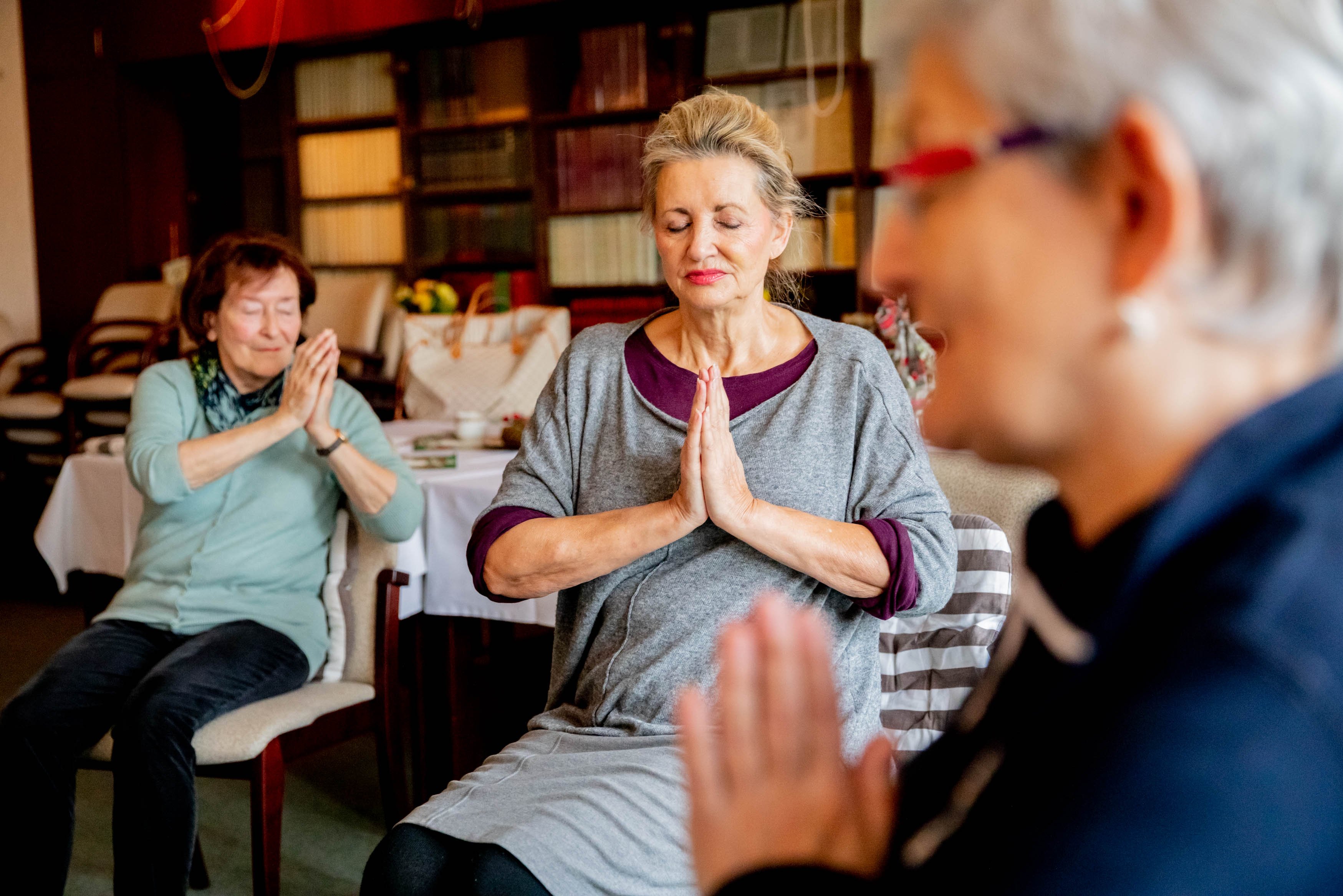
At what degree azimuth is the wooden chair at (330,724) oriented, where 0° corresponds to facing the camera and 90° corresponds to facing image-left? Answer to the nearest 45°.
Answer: approximately 45°

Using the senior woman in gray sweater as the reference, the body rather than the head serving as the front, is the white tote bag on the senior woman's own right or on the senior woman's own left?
on the senior woman's own right

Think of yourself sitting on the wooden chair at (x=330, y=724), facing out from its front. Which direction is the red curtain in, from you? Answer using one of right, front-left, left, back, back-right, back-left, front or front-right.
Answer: back-right

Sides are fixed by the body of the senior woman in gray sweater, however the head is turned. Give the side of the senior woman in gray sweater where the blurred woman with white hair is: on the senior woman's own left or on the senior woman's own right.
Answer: on the senior woman's own left

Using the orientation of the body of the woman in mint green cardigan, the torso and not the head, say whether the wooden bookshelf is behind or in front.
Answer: behind

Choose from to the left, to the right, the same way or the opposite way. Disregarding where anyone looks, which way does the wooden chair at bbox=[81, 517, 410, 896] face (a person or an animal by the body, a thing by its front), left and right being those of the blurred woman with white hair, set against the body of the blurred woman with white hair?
to the left

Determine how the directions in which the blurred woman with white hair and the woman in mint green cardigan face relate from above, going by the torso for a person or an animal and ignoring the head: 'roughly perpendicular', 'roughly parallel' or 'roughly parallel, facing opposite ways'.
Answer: roughly perpendicular

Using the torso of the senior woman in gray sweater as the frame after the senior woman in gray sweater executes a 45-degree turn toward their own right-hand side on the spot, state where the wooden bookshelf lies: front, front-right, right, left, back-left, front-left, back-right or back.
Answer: right

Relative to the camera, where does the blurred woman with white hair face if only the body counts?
to the viewer's left
